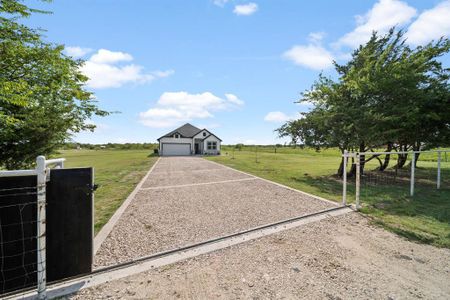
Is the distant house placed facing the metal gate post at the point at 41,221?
yes

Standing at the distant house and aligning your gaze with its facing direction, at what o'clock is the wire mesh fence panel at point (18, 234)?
The wire mesh fence panel is roughly at 12 o'clock from the distant house.

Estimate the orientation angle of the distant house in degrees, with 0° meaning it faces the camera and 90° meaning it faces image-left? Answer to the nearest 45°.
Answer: approximately 0°

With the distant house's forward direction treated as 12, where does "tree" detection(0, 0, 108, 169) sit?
The tree is roughly at 12 o'clock from the distant house.

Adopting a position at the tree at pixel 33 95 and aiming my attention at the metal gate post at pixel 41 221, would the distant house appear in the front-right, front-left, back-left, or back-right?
back-left
